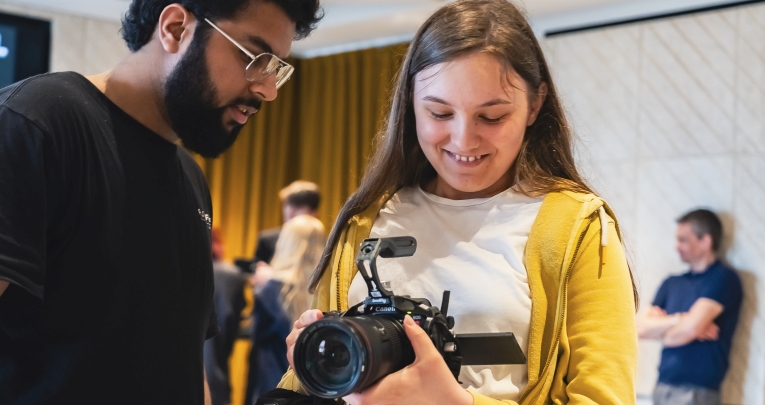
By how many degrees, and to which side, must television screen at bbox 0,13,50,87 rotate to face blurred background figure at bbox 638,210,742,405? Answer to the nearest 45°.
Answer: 0° — it already faces them

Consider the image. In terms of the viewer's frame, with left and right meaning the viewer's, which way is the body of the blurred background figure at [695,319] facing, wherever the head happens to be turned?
facing the viewer and to the left of the viewer

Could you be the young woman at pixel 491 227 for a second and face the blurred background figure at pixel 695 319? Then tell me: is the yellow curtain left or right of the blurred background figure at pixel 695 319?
left

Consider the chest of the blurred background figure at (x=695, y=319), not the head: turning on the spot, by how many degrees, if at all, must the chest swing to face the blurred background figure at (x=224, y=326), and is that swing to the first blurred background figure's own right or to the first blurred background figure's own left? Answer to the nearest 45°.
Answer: approximately 45° to the first blurred background figure's own right

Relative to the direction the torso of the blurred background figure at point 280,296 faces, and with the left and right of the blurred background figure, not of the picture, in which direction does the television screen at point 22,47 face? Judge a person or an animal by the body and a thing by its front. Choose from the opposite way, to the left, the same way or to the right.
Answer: the opposite way

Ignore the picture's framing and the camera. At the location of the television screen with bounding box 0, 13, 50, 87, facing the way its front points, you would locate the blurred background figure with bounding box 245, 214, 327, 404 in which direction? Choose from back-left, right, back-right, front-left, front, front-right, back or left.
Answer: front

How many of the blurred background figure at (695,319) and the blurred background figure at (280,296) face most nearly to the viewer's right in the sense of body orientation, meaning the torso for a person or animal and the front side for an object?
0

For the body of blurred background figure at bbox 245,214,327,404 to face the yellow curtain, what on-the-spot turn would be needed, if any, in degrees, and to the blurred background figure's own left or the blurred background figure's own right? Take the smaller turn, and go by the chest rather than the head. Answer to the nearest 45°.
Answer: approximately 45° to the blurred background figure's own right

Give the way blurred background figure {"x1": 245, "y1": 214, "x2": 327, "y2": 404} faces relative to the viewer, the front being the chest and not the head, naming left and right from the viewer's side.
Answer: facing away from the viewer and to the left of the viewer

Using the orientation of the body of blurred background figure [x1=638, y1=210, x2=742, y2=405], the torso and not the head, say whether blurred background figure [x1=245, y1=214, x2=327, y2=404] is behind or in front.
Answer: in front

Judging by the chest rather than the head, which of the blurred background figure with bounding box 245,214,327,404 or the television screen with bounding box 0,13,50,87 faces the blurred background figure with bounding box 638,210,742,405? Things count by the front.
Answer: the television screen

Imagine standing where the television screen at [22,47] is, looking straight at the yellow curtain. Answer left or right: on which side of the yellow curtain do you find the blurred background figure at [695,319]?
right
